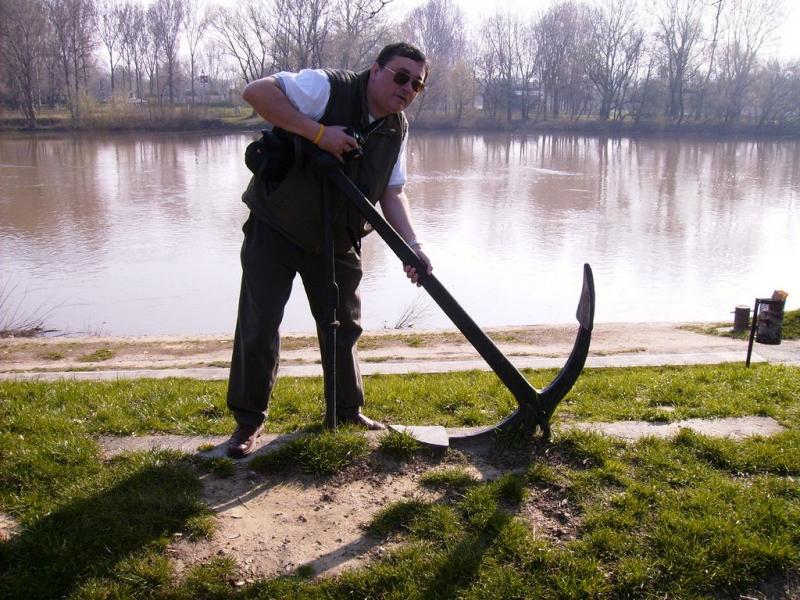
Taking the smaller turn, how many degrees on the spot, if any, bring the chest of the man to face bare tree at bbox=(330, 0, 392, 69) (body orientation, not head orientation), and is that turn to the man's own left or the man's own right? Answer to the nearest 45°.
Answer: approximately 135° to the man's own left

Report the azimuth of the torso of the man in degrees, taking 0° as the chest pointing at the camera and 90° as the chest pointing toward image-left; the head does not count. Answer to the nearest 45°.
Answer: approximately 315°

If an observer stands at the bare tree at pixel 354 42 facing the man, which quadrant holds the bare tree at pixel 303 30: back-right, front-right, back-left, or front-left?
back-right

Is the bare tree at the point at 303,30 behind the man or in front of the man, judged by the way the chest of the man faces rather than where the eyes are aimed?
behind

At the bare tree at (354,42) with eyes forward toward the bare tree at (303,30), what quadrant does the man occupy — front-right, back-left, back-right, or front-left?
back-left
